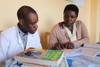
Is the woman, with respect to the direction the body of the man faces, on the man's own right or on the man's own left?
on the man's own left

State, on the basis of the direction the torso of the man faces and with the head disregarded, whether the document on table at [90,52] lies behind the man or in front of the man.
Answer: in front
